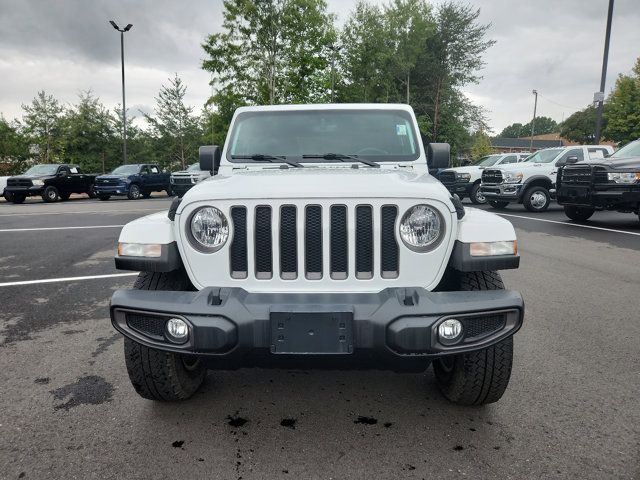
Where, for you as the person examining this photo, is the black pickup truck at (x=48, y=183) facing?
facing the viewer and to the left of the viewer

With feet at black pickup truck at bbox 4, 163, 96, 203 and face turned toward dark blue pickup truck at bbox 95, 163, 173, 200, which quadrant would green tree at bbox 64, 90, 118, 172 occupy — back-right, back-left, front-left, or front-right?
front-left

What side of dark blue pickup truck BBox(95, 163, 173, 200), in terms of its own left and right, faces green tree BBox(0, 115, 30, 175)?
right

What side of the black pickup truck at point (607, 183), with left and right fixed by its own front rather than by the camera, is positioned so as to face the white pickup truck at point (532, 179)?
right

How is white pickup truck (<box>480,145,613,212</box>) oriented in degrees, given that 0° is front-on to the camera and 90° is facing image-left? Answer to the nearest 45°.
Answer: approximately 45°

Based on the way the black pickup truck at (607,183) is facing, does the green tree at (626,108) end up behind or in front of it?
behind

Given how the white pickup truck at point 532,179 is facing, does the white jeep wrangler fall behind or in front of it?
in front

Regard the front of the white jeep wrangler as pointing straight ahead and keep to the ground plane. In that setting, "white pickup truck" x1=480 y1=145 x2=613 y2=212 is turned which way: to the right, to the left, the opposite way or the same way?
to the right

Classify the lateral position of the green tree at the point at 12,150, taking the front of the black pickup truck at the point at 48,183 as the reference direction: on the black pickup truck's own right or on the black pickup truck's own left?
on the black pickup truck's own right

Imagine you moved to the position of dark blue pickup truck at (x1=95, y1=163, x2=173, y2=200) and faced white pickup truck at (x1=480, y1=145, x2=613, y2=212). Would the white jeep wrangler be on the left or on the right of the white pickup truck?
right

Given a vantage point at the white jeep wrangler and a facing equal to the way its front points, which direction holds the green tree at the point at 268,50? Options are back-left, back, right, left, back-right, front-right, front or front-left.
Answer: back

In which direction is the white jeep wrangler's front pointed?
toward the camera

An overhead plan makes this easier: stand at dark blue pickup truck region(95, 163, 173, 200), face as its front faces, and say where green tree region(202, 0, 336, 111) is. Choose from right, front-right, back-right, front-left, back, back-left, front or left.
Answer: back
